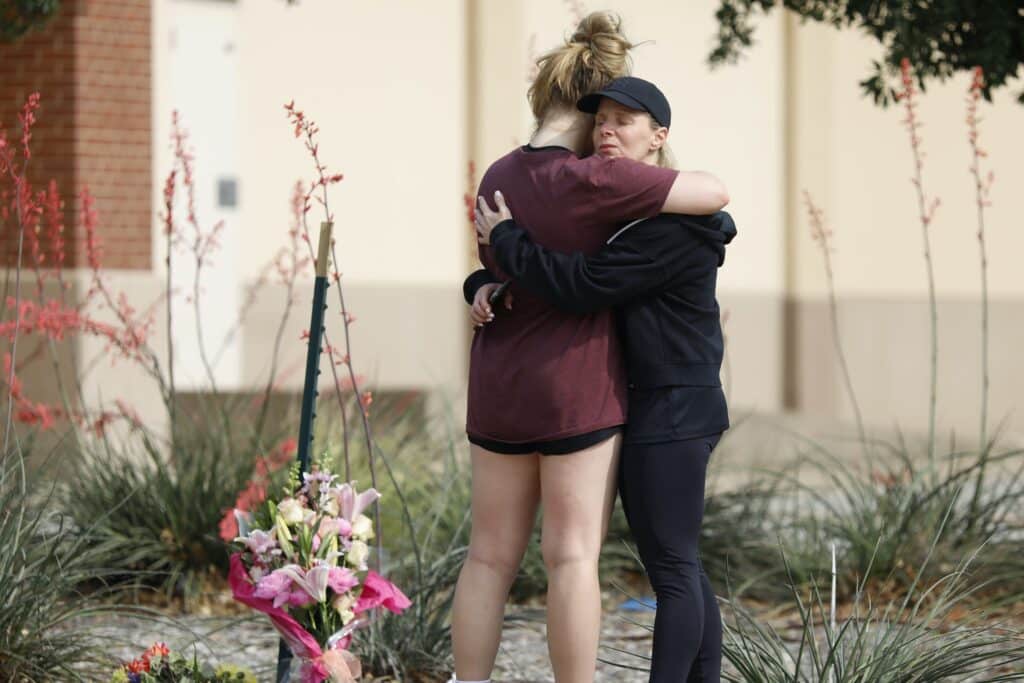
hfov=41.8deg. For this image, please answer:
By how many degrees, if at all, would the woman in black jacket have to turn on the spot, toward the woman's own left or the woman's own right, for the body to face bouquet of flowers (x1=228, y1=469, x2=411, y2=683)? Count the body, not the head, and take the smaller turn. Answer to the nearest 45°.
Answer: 0° — they already face it

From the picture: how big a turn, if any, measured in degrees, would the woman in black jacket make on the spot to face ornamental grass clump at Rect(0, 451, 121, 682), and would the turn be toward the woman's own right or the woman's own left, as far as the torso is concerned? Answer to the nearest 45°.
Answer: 0° — they already face it

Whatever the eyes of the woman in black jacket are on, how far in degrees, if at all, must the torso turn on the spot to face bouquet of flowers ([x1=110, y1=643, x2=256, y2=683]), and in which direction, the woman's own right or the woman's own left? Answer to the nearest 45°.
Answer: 0° — they already face it

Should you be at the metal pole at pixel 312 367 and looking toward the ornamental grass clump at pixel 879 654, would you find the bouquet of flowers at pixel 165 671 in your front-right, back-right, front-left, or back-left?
back-right

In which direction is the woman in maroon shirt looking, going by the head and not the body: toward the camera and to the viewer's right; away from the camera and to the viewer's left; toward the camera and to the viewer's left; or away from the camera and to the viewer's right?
away from the camera and to the viewer's right

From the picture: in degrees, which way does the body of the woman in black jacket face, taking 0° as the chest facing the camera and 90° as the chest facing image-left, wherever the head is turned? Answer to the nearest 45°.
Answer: approximately 90°

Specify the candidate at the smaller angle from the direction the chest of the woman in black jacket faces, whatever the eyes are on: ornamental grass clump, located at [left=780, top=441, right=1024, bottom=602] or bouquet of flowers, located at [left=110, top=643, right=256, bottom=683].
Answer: the bouquet of flowers
